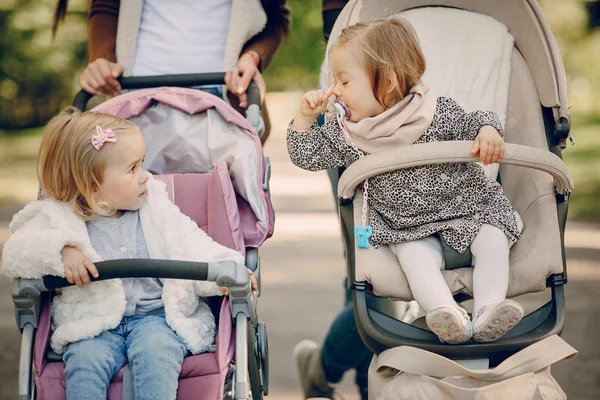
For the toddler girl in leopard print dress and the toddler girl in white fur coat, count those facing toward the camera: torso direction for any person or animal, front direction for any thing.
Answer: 2

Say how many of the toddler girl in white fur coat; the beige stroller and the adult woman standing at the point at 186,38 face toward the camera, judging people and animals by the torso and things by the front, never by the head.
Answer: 3

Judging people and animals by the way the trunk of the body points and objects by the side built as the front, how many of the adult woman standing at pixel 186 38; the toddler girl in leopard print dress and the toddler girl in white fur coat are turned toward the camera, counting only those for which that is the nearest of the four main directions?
3

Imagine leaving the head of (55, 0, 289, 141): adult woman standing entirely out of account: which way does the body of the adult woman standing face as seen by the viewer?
toward the camera

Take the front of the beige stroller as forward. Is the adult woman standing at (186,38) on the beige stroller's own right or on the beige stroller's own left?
on the beige stroller's own right

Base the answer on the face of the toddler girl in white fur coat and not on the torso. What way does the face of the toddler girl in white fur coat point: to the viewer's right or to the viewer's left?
to the viewer's right

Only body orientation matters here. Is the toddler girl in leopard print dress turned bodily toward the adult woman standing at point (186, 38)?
no

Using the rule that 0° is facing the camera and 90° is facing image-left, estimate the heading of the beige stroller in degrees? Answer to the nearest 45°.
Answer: approximately 0°

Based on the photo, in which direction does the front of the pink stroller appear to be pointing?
toward the camera

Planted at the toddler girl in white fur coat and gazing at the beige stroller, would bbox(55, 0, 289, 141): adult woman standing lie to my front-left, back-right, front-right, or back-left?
front-left

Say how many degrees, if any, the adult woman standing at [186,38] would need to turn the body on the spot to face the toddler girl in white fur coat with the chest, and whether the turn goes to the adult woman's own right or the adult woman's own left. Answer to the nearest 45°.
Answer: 0° — they already face them

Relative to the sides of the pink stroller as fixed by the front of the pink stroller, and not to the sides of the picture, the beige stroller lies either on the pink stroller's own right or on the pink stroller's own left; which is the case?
on the pink stroller's own left

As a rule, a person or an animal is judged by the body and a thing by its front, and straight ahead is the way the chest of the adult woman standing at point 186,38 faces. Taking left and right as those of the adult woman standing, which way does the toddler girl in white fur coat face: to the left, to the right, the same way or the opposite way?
the same way

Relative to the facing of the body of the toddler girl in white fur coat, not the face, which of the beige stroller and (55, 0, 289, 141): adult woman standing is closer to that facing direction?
the beige stroller

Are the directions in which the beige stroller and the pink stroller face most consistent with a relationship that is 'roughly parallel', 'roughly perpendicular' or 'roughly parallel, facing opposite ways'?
roughly parallel

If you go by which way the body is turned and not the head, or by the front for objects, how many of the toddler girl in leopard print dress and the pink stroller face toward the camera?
2

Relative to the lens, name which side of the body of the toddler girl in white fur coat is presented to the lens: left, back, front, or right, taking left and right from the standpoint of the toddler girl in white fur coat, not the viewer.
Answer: front
